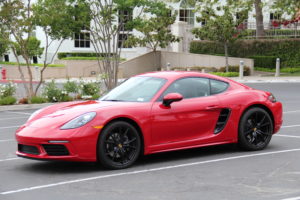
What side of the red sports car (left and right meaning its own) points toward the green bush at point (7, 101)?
right

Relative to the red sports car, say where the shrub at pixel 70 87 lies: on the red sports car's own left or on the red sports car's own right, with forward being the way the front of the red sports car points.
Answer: on the red sports car's own right

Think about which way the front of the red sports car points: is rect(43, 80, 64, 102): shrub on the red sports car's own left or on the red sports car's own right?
on the red sports car's own right

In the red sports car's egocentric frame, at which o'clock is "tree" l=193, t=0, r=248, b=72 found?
The tree is roughly at 5 o'clock from the red sports car.

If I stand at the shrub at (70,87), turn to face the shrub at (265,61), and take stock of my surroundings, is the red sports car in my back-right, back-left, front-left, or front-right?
back-right

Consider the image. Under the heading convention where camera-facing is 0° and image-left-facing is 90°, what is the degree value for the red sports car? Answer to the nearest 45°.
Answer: approximately 45°
